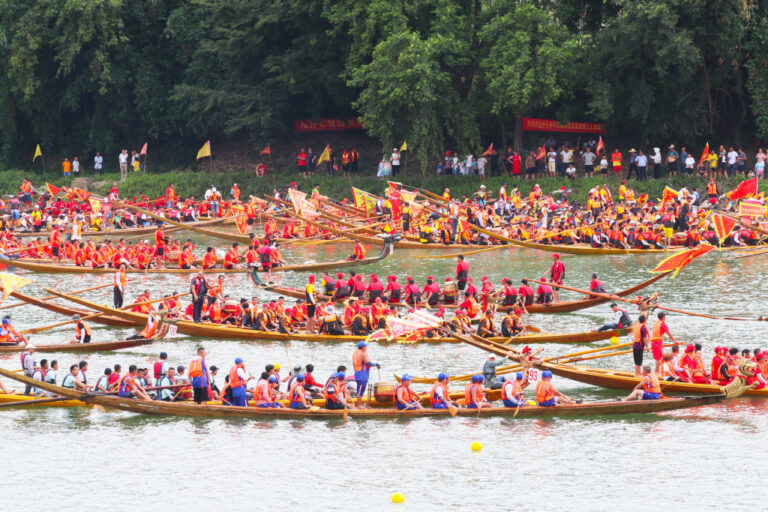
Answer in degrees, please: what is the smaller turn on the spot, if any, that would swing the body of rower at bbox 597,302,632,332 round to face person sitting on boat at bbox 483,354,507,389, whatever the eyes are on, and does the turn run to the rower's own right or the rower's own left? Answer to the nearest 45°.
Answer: approximately 45° to the rower's own left

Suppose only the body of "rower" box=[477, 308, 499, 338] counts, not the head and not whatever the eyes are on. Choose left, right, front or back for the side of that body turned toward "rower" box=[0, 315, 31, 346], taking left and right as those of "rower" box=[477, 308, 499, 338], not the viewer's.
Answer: back

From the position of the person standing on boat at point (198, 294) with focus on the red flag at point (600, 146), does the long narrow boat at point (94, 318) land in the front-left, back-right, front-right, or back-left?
back-left

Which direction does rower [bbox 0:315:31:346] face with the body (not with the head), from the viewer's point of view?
to the viewer's right

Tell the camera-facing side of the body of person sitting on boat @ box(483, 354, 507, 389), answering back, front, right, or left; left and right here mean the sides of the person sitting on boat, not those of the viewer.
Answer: right

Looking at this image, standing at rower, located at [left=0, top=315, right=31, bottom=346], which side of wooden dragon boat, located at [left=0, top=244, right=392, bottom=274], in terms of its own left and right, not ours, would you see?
right

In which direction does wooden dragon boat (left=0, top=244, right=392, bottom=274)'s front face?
to the viewer's right

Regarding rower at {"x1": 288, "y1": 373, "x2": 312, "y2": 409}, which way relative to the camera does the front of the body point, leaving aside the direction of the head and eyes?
to the viewer's right

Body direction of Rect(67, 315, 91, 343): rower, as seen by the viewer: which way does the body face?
to the viewer's left

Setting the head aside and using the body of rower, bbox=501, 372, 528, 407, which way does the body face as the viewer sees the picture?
to the viewer's right
